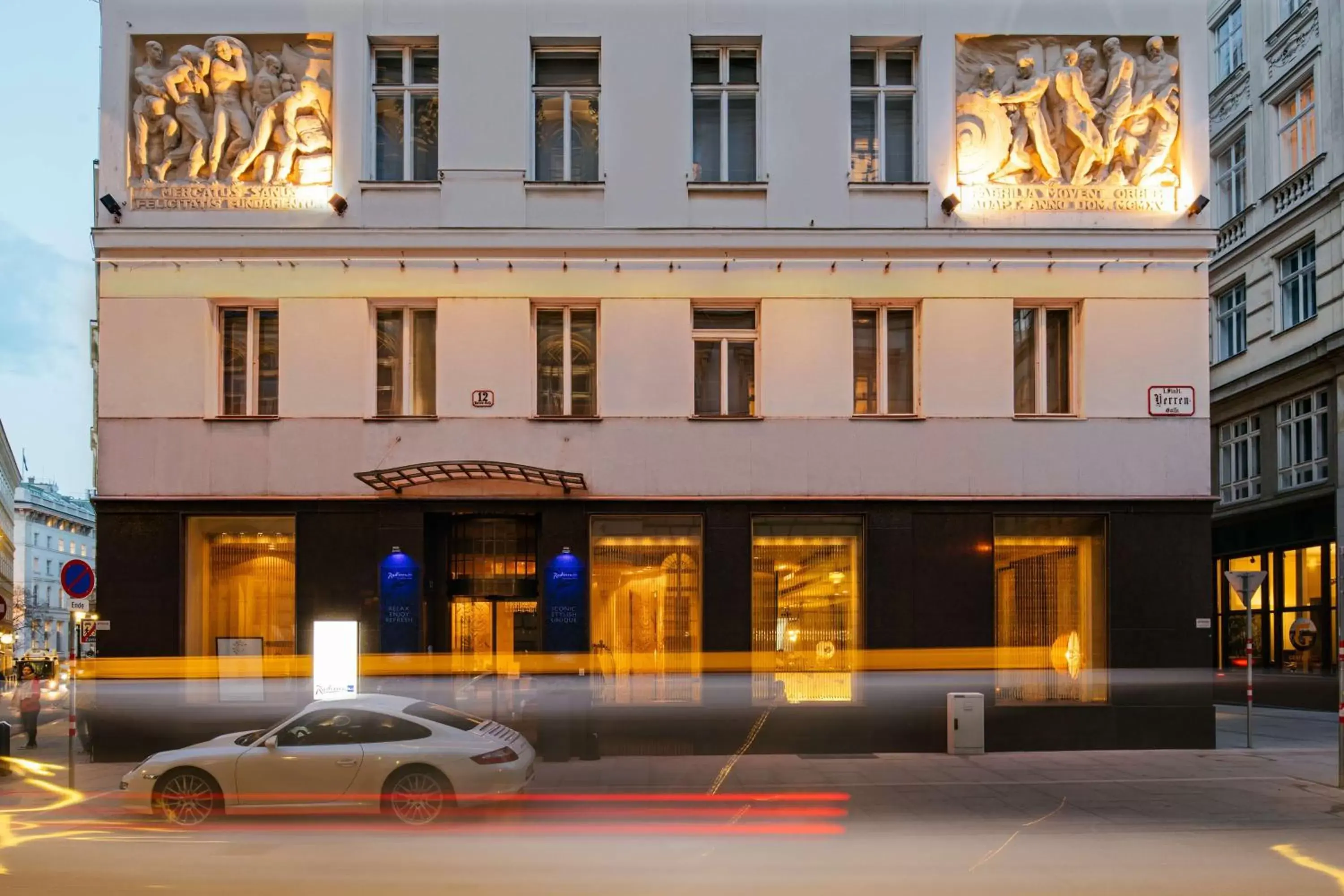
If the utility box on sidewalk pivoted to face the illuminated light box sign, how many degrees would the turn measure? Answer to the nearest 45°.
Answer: approximately 90° to its right

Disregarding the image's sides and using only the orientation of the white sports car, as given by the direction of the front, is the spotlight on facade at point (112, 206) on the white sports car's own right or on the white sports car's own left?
on the white sports car's own right

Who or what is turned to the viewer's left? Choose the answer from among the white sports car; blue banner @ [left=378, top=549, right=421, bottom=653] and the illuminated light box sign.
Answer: the white sports car

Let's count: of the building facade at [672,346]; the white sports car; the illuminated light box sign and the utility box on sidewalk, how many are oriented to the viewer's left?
1

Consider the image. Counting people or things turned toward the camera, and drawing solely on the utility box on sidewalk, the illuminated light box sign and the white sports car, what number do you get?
2

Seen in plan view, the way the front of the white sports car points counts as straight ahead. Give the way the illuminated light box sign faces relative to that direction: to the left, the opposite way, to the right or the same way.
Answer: to the left

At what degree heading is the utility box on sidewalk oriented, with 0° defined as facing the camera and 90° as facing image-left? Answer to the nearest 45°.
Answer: approximately 0°

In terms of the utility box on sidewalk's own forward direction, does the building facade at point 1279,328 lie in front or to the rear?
to the rear

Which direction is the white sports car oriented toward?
to the viewer's left
